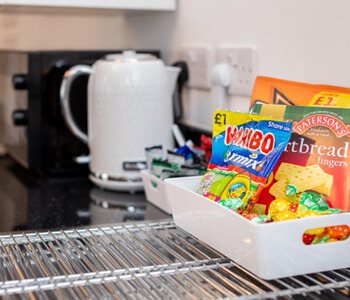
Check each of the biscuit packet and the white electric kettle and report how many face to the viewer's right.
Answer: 1

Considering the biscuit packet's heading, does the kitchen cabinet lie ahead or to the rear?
to the rear

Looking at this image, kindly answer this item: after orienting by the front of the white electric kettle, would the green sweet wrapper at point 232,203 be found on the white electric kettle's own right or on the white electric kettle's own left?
on the white electric kettle's own right

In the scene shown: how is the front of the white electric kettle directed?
to the viewer's right

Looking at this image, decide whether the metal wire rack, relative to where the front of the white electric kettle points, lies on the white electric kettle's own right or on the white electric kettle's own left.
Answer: on the white electric kettle's own right

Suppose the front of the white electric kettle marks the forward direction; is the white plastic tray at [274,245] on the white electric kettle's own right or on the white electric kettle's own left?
on the white electric kettle's own right

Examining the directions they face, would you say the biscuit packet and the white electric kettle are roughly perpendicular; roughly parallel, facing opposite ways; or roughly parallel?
roughly perpendicular
